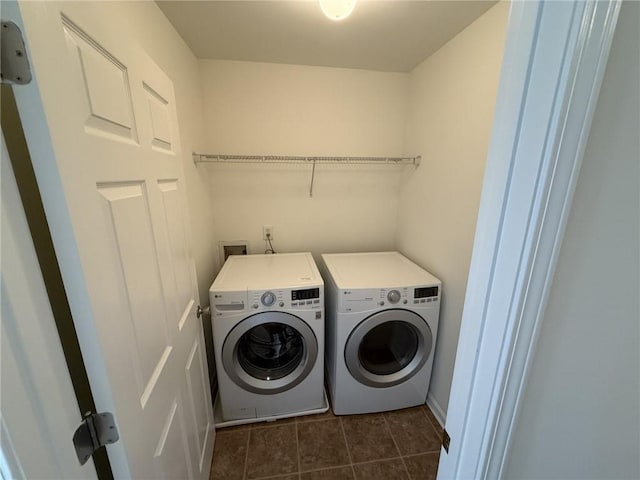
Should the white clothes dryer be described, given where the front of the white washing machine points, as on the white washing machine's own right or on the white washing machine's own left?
on the white washing machine's own left

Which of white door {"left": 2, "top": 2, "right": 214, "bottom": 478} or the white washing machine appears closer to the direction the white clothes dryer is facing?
the white door

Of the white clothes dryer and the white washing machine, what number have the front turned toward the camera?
2

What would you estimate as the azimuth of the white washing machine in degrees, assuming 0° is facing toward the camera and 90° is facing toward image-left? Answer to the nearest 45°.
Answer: approximately 0°

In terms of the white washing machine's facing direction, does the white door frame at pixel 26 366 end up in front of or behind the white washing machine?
in front

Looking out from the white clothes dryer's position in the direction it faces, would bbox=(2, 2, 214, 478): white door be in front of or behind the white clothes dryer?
in front
